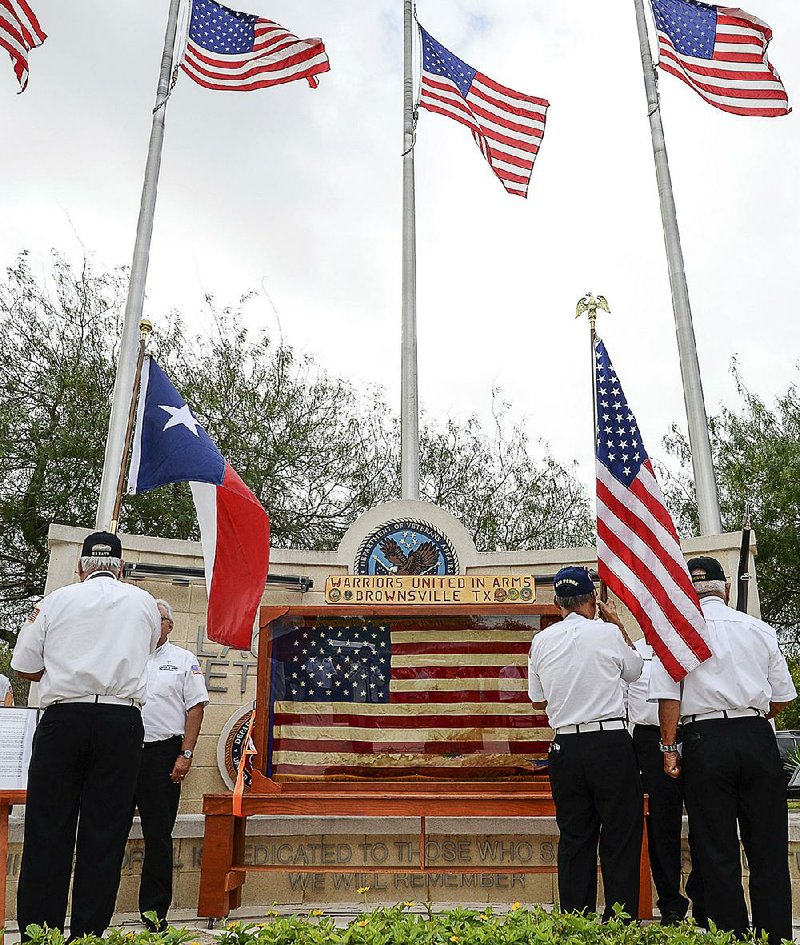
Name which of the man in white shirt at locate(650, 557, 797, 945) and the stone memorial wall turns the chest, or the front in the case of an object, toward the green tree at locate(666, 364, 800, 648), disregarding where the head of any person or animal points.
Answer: the man in white shirt

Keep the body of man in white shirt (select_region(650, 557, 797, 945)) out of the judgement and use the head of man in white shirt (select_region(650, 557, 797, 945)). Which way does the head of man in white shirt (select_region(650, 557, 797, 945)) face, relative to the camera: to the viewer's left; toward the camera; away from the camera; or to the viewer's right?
away from the camera

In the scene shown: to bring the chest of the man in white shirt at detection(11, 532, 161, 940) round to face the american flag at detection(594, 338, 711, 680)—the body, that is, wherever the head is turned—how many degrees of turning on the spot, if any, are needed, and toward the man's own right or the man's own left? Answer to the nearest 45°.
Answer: approximately 90° to the man's own right

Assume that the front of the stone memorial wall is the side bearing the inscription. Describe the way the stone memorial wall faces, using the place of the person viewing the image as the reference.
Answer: facing the viewer

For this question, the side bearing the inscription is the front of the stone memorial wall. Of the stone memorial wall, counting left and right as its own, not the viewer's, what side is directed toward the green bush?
front

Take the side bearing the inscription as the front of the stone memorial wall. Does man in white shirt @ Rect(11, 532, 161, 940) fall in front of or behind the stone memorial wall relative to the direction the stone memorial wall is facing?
in front

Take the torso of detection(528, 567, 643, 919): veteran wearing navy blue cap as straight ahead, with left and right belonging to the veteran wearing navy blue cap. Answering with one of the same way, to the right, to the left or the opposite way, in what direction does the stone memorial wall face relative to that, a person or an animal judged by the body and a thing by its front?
the opposite way

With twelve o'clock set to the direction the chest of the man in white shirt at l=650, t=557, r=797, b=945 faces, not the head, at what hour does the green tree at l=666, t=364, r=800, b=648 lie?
The green tree is roughly at 12 o'clock from the man in white shirt.

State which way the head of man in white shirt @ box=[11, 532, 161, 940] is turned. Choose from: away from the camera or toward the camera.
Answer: away from the camera

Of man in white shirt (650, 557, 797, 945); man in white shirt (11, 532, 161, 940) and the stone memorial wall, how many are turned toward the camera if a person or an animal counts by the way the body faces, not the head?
1

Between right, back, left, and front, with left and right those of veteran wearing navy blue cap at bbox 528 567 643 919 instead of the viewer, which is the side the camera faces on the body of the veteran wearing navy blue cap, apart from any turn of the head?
back

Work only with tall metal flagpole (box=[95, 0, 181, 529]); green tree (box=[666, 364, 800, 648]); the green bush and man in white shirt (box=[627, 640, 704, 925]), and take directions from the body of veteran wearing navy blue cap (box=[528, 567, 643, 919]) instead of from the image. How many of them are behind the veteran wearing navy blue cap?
1

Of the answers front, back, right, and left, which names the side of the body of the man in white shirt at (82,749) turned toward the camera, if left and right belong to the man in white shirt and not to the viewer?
back

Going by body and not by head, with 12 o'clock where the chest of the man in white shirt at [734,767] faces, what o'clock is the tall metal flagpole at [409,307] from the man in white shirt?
The tall metal flagpole is roughly at 11 o'clock from the man in white shirt.

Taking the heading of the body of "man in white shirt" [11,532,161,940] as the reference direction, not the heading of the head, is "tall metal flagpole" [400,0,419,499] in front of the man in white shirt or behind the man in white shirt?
in front

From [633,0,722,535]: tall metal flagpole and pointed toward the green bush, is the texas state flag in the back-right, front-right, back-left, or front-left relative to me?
front-right

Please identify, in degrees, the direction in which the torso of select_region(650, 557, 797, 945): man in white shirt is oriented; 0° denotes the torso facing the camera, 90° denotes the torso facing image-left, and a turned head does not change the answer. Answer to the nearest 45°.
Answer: approximately 180°
